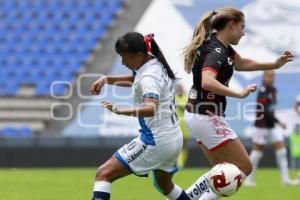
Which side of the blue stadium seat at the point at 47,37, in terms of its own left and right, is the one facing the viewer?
front

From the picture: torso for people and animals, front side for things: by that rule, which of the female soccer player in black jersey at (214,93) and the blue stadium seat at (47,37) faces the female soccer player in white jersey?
the blue stadium seat

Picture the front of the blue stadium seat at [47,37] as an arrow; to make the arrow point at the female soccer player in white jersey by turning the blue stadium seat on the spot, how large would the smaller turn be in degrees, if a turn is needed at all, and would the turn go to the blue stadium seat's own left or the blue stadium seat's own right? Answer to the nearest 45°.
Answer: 0° — it already faces them

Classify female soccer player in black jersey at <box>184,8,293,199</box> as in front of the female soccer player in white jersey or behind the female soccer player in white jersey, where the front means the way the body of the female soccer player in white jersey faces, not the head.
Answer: behind

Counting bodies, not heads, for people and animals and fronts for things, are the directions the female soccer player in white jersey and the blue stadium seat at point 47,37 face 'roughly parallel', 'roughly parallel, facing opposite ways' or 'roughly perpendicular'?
roughly perpendicular

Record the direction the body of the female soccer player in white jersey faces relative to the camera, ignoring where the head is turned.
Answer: to the viewer's left

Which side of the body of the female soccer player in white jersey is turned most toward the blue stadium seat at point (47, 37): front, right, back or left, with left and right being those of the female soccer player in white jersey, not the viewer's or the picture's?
right

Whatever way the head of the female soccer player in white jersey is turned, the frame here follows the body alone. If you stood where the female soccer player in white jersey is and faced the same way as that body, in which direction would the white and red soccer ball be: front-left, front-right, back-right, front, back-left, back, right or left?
back
